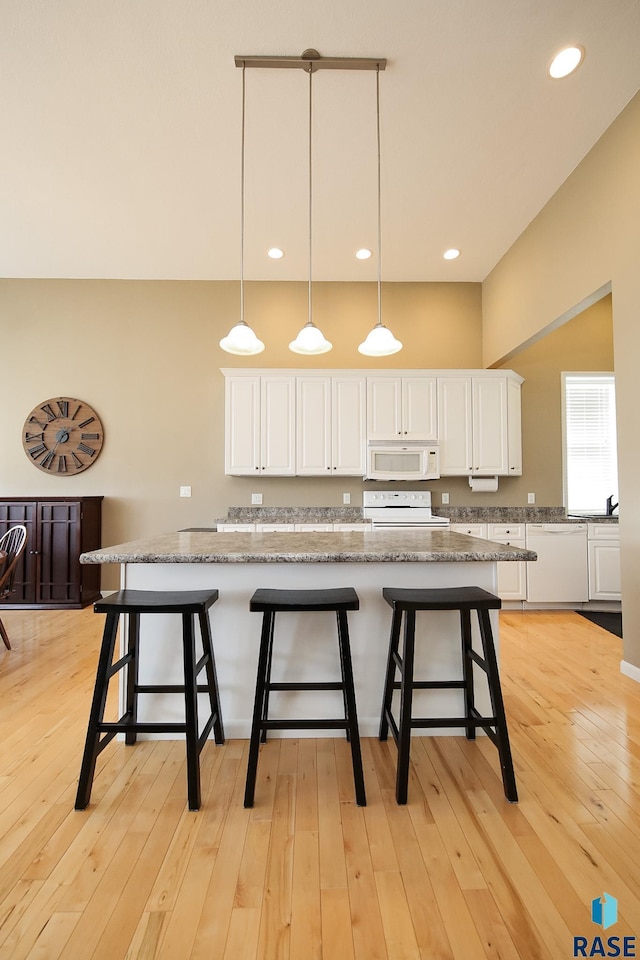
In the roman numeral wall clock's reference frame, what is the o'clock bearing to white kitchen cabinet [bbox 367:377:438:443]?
The white kitchen cabinet is roughly at 10 o'clock from the roman numeral wall clock.

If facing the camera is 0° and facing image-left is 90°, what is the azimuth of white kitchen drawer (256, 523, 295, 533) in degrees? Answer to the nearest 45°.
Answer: approximately 0°

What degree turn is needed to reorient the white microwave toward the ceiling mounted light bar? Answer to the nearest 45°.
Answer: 0° — it already faces it
